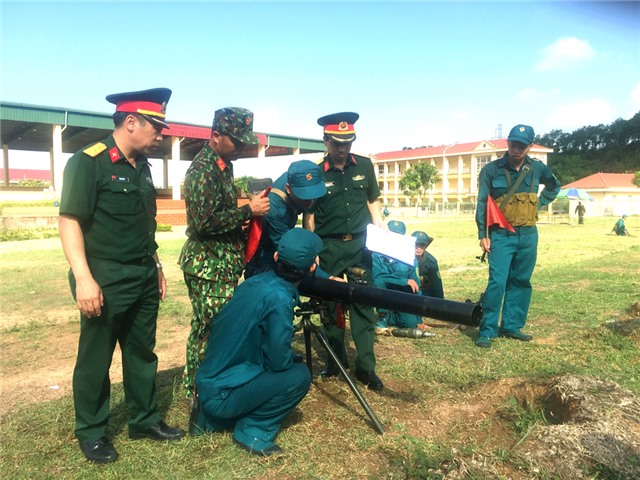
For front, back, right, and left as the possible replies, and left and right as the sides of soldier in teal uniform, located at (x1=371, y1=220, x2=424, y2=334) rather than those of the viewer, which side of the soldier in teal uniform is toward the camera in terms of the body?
front

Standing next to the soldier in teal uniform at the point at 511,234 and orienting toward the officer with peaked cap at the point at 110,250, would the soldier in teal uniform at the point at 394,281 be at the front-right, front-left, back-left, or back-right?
front-right

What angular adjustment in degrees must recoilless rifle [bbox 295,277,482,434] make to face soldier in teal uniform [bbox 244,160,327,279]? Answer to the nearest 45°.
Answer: approximately 180°

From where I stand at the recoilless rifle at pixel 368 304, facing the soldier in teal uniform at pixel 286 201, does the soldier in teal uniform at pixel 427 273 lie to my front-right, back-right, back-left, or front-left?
front-right

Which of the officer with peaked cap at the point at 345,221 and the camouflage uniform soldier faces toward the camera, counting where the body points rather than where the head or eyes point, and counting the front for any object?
the officer with peaked cap

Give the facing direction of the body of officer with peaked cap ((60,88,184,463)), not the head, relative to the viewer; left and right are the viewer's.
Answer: facing the viewer and to the right of the viewer

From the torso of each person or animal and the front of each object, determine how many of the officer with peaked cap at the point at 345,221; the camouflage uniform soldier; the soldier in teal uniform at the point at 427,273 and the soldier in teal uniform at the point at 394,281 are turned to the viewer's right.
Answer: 1

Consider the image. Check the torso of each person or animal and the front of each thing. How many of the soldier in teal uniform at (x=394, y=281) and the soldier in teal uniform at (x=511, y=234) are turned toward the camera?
2

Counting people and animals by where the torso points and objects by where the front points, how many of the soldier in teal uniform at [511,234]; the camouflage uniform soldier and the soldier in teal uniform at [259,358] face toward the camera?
1

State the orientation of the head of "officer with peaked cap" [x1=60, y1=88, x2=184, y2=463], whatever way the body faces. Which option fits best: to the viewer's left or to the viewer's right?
to the viewer's right

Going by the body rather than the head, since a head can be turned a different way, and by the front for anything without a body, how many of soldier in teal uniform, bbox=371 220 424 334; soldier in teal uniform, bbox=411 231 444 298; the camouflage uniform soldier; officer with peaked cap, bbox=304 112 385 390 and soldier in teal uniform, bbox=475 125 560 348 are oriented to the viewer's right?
1

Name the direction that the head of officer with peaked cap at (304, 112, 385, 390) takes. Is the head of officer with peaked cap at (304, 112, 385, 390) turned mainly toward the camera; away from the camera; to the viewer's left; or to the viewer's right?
toward the camera

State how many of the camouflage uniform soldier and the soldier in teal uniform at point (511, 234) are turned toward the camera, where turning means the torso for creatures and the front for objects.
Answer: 1

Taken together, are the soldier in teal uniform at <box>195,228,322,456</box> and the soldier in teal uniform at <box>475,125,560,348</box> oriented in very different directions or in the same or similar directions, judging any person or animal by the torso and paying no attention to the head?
very different directions

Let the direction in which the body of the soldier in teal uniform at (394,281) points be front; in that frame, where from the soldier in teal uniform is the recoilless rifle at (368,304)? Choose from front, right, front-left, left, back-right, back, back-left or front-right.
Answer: front
